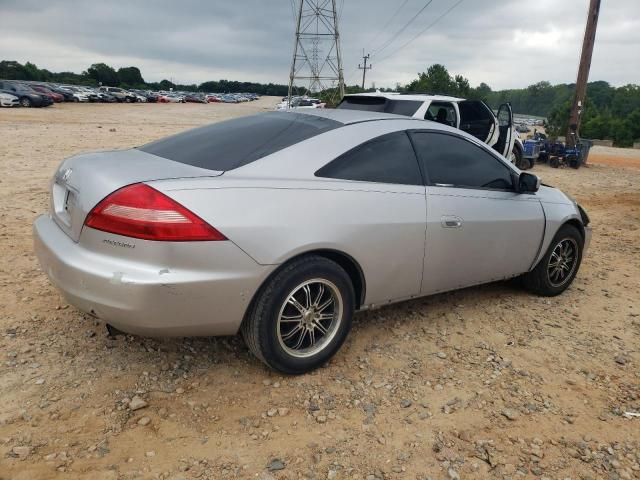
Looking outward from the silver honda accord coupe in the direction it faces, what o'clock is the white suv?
The white suv is roughly at 11 o'clock from the silver honda accord coupe.

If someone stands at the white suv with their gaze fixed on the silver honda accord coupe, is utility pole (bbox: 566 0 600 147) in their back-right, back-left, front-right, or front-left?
back-left

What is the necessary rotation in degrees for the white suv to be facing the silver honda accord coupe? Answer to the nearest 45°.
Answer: approximately 135° to its right

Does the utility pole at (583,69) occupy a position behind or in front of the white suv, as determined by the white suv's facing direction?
in front

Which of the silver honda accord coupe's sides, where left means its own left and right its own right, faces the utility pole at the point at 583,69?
front

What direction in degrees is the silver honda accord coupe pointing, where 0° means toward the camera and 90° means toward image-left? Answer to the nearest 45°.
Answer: approximately 225°

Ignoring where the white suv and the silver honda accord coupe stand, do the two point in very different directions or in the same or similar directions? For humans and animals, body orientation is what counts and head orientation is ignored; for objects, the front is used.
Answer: same or similar directions

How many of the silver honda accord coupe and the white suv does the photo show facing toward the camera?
0
